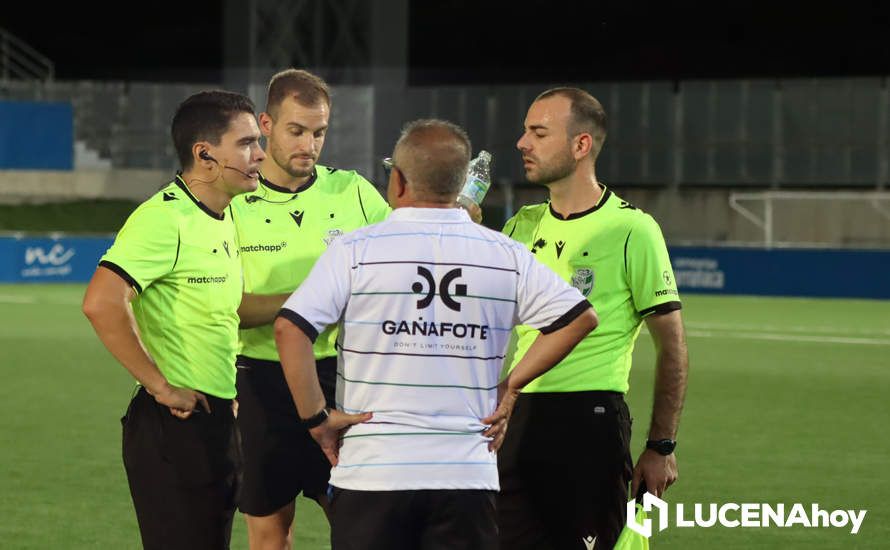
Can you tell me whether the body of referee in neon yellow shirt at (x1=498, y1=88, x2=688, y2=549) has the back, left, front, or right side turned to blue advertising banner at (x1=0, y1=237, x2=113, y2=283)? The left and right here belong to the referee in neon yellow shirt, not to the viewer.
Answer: right

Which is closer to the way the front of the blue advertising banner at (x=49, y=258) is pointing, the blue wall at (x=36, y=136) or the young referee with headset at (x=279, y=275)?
the young referee with headset

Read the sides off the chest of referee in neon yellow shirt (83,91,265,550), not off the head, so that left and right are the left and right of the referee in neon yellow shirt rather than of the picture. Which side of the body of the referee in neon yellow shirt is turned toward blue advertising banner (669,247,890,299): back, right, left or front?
left

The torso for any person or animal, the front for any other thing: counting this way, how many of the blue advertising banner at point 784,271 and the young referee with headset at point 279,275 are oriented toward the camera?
2

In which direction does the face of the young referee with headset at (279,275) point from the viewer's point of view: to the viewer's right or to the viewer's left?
to the viewer's right

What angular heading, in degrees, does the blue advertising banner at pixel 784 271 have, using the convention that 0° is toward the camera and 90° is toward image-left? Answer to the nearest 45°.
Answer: approximately 0°

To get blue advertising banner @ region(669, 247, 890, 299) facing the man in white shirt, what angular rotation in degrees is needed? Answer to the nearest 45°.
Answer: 0° — it already faces them

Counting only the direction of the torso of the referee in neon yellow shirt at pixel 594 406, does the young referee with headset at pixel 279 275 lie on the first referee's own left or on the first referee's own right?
on the first referee's own right

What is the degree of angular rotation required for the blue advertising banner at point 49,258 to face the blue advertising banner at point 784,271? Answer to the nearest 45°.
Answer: approximately 45° to its left

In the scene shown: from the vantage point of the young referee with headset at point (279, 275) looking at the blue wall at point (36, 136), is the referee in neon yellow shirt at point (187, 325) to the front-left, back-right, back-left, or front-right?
back-left

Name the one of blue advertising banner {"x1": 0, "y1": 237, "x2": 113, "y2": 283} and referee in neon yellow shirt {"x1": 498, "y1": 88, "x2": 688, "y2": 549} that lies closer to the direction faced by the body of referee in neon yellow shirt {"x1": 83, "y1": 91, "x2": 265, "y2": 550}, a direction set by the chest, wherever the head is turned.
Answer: the referee in neon yellow shirt

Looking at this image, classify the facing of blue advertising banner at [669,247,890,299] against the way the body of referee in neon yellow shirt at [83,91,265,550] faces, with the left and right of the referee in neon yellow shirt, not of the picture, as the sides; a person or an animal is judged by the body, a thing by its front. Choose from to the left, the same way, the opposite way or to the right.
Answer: to the right
